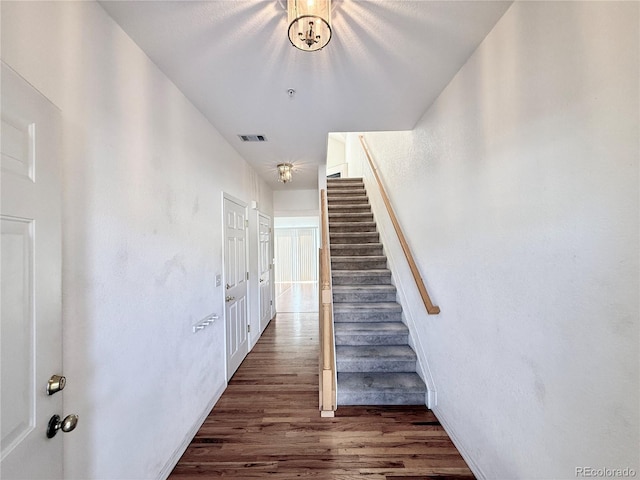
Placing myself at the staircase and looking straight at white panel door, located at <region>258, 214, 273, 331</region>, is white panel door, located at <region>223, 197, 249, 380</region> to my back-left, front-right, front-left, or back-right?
front-left

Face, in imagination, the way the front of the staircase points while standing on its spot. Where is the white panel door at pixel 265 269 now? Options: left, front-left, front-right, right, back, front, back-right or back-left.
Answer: back-right

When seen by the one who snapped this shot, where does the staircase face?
facing the viewer

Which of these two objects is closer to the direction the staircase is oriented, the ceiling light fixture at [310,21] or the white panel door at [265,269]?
the ceiling light fixture

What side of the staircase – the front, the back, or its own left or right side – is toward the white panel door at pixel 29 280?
front

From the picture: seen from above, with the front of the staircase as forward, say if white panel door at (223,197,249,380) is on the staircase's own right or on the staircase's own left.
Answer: on the staircase's own right

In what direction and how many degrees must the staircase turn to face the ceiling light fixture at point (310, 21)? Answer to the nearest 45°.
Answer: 0° — it already faces it
